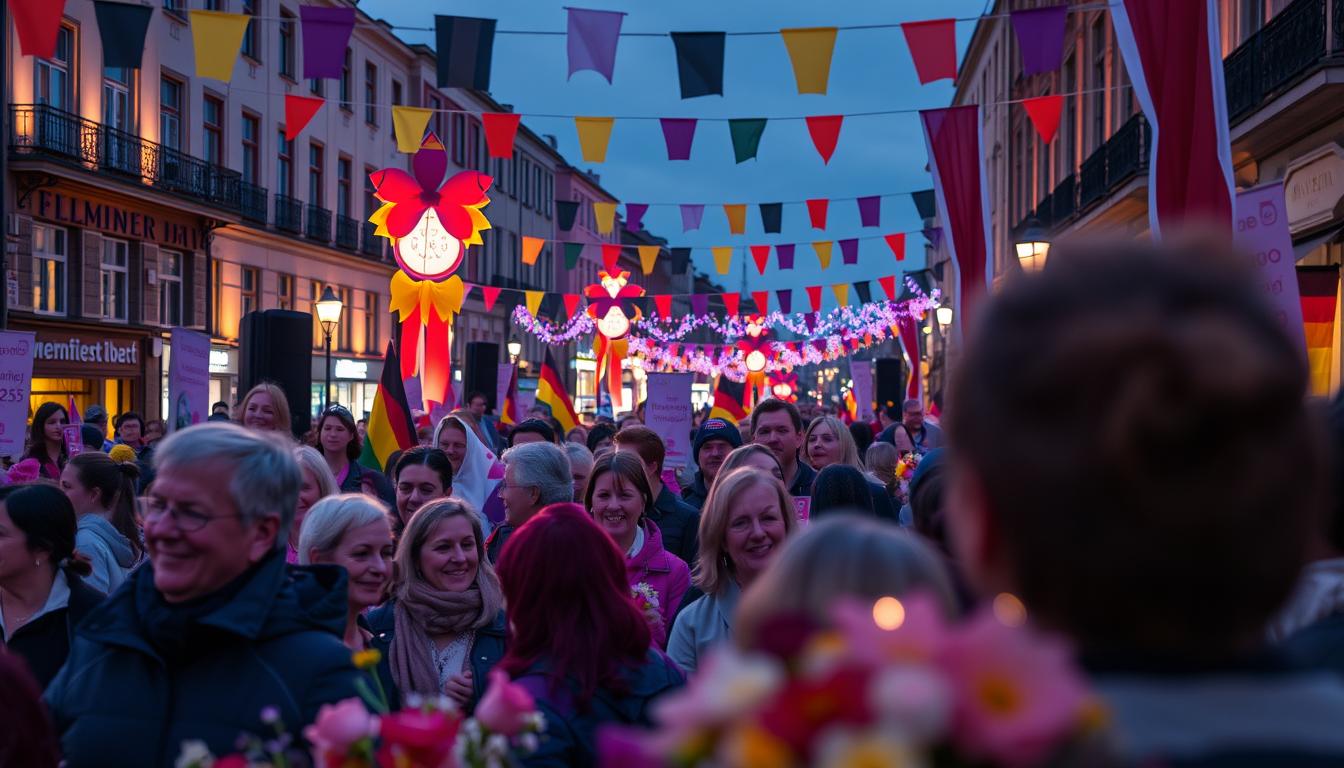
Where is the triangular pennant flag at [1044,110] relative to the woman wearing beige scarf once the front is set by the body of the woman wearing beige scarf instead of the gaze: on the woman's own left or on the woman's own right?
on the woman's own left

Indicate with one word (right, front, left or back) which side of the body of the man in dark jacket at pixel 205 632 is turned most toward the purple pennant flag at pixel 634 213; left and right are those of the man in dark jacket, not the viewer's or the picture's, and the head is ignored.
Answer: back

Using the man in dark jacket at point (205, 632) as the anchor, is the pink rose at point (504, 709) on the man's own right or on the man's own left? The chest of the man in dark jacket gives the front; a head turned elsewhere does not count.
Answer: on the man's own left

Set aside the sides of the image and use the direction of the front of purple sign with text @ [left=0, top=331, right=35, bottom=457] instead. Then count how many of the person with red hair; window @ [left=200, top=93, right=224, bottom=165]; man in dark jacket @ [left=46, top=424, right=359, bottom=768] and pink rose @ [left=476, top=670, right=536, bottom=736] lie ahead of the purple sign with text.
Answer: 3

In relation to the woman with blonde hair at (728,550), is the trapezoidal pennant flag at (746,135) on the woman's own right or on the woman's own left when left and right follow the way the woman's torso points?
on the woman's own left
